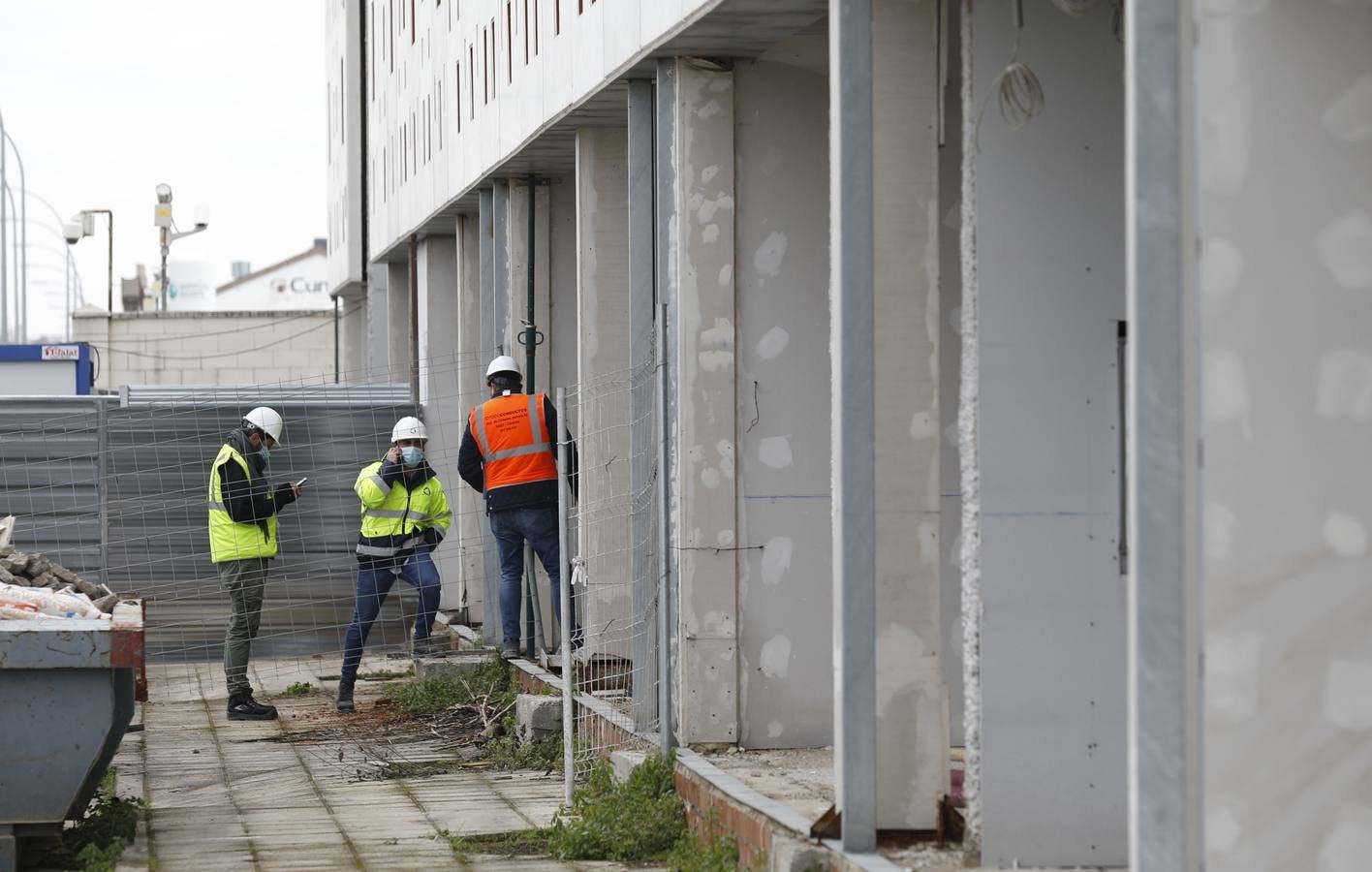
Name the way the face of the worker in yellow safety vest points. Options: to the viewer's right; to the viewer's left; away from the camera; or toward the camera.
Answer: to the viewer's right

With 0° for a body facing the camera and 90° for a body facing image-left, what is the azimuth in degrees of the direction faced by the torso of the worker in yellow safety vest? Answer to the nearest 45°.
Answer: approximately 270°

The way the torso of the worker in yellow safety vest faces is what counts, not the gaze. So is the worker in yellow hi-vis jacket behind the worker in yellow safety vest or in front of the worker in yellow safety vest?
in front

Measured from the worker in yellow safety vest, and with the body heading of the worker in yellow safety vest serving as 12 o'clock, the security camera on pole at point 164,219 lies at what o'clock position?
The security camera on pole is roughly at 9 o'clock from the worker in yellow safety vest.

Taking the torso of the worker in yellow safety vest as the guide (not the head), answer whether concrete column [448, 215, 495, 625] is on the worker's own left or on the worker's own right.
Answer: on the worker's own left

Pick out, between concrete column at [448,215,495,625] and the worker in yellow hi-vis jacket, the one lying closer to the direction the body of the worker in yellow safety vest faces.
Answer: the worker in yellow hi-vis jacket

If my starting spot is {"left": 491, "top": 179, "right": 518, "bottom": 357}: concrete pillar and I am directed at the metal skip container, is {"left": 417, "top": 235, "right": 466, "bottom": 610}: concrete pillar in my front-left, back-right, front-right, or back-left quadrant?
back-right

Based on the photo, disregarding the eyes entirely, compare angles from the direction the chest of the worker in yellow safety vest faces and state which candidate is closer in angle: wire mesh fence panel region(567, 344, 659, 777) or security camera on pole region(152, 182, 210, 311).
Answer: the wire mesh fence panel
